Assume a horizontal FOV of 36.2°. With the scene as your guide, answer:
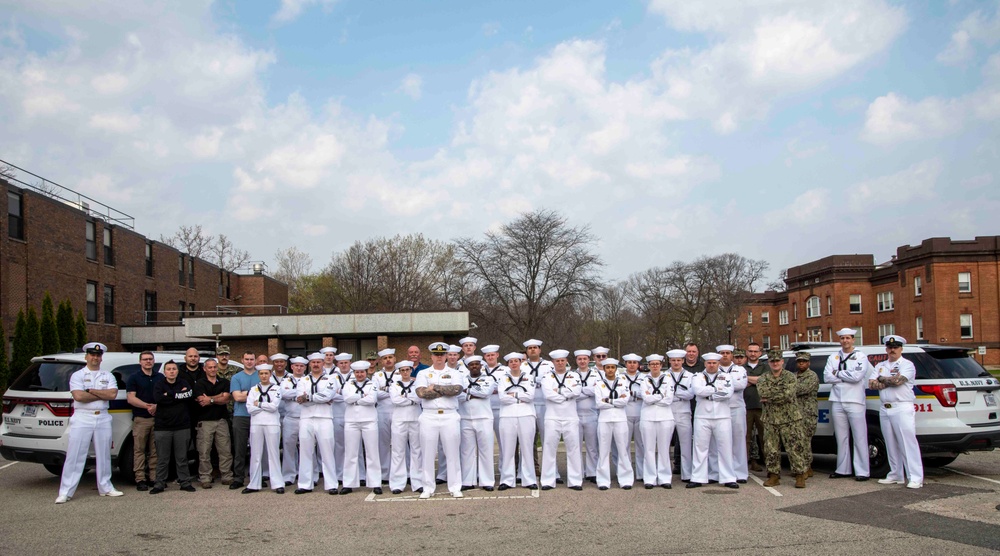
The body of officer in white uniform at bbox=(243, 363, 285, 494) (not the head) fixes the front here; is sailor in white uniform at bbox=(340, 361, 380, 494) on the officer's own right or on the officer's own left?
on the officer's own left

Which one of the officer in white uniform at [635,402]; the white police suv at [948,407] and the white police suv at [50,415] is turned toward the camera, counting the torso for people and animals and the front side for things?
the officer in white uniform

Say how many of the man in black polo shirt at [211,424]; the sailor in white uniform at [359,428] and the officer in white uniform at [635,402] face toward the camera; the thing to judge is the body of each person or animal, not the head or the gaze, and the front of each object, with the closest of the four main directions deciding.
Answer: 3

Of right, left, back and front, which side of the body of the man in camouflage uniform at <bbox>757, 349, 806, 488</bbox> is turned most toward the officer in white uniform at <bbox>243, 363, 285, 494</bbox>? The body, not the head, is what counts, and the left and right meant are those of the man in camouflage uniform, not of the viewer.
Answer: right

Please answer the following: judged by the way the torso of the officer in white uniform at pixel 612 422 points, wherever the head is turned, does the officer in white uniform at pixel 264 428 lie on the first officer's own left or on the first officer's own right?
on the first officer's own right

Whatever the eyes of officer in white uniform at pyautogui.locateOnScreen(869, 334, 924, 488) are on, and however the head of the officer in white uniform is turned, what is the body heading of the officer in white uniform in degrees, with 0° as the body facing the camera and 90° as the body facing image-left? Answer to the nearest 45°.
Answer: approximately 45°

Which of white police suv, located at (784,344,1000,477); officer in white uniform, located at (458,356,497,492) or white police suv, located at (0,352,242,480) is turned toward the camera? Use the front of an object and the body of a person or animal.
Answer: the officer in white uniform

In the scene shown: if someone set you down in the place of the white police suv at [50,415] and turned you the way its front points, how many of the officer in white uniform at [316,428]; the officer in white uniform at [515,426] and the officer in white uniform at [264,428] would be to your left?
0

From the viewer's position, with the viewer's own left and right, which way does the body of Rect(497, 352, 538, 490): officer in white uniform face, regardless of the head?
facing the viewer

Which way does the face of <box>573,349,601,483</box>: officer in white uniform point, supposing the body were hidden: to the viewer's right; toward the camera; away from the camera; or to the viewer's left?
toward the camera

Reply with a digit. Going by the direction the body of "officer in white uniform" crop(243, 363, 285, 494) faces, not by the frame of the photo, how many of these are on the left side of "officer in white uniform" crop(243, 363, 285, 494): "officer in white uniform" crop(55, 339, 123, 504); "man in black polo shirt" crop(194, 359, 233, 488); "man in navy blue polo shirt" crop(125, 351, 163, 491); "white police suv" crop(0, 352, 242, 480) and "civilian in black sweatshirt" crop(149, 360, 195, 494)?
0

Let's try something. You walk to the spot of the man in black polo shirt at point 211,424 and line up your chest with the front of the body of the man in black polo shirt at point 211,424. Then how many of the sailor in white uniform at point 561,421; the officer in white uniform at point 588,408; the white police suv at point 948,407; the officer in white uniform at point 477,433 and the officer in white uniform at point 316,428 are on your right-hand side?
0

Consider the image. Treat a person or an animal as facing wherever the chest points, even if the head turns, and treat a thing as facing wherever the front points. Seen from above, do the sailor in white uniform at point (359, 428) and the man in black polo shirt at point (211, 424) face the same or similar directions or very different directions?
same or similar directions

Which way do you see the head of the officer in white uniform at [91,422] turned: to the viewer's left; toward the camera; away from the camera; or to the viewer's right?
toward the camera

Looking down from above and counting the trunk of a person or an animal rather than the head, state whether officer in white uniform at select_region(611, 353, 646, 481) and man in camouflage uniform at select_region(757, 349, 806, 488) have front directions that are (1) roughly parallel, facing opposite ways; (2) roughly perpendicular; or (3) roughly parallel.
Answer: roughly parallel

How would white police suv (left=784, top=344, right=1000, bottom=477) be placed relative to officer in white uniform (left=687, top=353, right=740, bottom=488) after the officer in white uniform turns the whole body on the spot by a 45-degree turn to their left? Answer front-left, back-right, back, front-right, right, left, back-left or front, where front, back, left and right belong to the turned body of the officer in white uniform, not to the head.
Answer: front-left

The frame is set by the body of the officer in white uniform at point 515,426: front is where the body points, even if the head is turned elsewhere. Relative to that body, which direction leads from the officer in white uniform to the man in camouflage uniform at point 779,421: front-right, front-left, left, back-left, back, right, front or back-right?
left

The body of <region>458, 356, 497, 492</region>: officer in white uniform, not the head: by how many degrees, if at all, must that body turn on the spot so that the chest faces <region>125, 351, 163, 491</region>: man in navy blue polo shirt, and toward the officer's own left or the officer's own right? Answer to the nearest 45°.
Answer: approximately 90° to the officer's own right

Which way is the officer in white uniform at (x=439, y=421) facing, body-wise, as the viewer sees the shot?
toward the camera

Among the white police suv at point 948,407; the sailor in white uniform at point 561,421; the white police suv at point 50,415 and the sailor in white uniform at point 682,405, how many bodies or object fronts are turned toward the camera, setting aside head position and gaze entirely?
2
